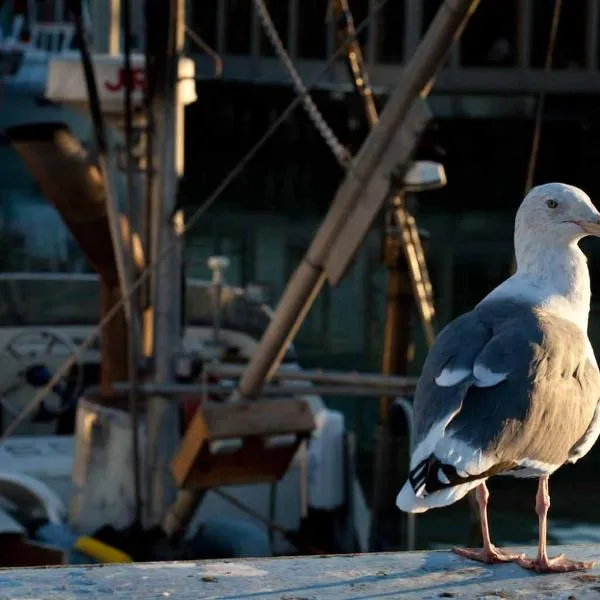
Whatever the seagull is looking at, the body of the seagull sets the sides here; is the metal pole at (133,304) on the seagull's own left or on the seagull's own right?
on the seagull's own left

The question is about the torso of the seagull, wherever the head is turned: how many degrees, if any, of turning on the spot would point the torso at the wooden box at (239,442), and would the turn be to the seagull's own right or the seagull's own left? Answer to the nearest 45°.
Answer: approximately 45° to the seagull's own left

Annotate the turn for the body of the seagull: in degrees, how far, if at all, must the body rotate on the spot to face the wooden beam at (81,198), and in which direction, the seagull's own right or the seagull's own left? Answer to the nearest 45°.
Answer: approximately 90° to the seagull's own left

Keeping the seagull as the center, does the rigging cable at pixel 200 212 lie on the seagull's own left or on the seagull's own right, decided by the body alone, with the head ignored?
on the seagull's own left

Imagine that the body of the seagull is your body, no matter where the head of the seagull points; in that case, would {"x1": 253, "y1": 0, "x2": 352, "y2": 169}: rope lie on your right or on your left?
on your left

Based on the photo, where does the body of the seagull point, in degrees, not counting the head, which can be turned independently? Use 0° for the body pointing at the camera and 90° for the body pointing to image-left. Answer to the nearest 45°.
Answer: approximately 225°

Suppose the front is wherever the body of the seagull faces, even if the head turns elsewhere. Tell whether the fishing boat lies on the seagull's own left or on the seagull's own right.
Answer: on the seagull's own left

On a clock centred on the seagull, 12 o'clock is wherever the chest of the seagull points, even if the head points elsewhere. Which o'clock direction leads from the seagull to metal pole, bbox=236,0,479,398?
The metal pole is roughly at 10 o'clock from the seagull.
